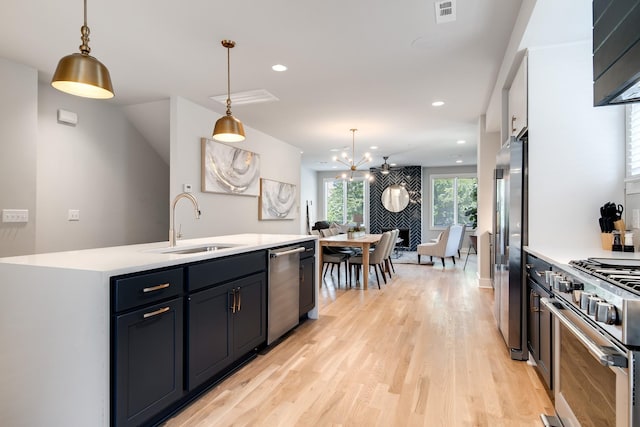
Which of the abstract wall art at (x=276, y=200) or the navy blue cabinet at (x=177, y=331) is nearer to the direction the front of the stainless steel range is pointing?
the navy blue cabinet

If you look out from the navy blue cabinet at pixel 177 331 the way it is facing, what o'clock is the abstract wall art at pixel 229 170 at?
The abstract wall art is roughly at 8 o'clock from the navy blue cabinet.

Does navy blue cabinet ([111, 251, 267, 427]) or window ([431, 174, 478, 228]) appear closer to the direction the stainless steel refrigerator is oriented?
the navy blue cabinet

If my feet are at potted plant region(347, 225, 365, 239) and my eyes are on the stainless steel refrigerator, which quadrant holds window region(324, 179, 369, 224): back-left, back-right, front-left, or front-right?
back-left

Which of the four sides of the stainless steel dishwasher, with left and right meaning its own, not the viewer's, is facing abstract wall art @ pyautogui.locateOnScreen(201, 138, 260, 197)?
back

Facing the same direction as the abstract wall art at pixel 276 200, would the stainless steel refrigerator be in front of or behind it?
in front

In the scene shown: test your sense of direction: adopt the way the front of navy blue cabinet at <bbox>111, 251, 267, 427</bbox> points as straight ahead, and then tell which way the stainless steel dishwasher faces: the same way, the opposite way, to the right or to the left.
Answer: the same way

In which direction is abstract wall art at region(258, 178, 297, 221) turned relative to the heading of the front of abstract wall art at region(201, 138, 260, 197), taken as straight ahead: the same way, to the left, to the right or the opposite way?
the same way

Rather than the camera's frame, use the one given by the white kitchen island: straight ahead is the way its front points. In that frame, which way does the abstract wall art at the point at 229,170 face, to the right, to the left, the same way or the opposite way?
the same way

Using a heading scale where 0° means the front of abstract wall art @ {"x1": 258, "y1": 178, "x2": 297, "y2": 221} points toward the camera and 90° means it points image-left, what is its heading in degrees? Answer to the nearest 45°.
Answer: approximately 315°

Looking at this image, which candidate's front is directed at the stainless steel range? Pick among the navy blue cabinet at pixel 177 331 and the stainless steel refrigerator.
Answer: the navy blue cabinet

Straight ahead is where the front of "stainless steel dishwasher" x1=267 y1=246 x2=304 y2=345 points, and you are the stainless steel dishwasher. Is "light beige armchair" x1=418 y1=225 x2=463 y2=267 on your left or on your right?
on your left

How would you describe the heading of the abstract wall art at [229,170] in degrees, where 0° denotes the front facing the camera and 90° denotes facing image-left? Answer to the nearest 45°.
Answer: approximately 315°

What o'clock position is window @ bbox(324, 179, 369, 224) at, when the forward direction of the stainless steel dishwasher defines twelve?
The window is roughly at 8 o'clock from the stainless steel dishwasher.

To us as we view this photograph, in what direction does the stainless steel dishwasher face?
facing the viewer and to the right of the viewer

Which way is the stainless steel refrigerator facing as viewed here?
to the viewer's left

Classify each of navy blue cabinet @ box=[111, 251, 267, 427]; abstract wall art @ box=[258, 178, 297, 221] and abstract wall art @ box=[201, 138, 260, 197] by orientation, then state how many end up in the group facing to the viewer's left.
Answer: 0

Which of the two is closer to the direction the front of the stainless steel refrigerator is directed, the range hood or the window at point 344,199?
the window

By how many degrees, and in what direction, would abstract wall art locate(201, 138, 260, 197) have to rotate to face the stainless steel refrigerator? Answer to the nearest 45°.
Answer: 0° — it already faces it

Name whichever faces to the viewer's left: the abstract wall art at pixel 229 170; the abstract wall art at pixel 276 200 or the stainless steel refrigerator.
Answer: the stainless steel refrigerator

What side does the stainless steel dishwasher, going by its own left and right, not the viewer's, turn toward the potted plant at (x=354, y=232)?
left

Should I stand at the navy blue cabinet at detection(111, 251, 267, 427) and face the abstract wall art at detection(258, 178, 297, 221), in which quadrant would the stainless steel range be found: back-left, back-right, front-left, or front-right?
back-right
